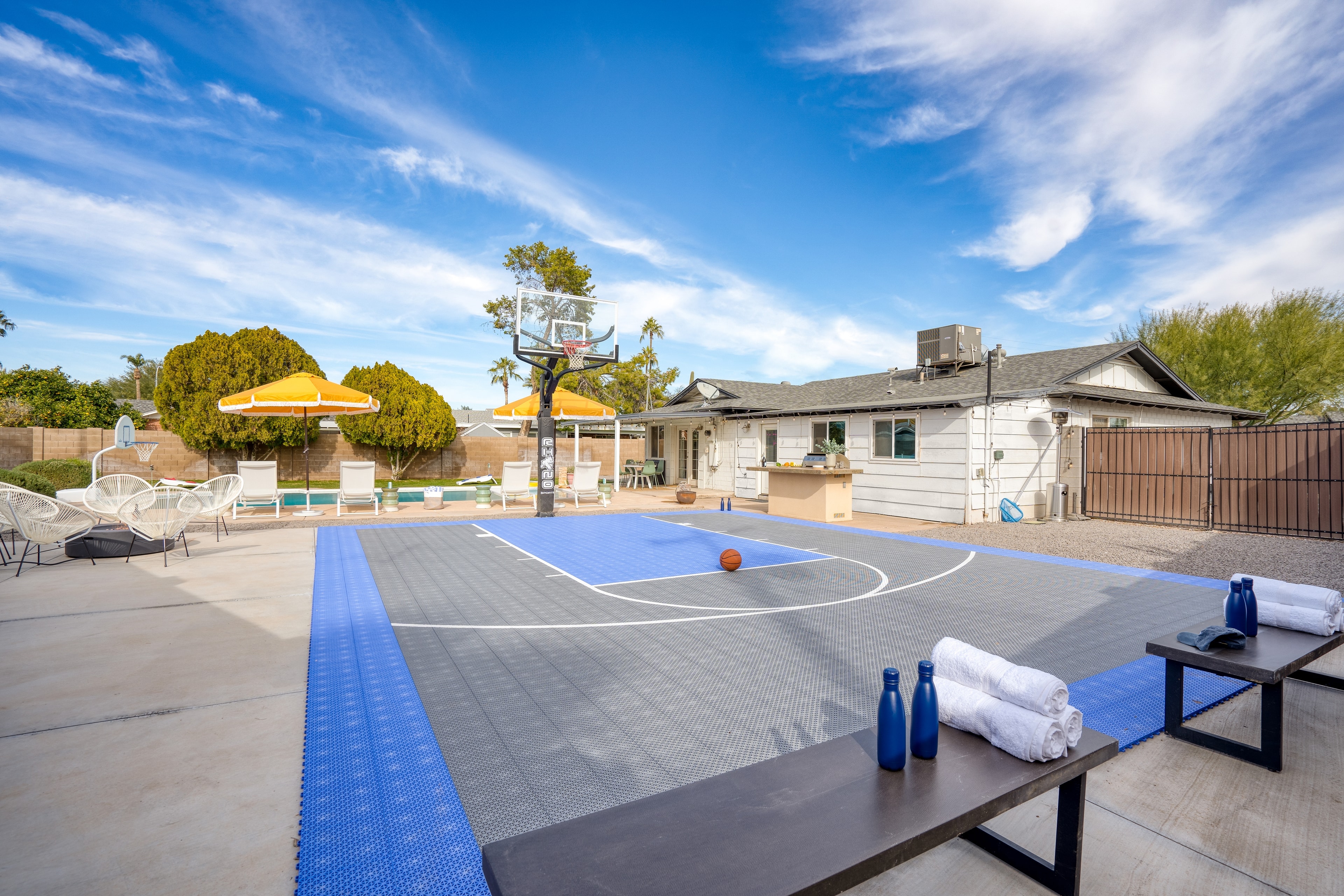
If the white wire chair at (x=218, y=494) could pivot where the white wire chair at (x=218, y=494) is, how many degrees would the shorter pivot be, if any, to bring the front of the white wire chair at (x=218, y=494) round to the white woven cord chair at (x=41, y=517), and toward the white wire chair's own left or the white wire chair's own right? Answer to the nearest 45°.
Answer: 0° — it already faces it

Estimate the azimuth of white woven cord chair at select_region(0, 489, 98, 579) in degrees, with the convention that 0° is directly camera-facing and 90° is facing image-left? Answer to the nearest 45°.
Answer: approximately 225°

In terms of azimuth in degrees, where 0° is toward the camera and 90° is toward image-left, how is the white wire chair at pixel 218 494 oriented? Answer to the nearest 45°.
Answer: approximately 45°

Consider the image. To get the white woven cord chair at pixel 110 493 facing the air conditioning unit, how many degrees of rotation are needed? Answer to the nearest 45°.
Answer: approximately 90° to its left

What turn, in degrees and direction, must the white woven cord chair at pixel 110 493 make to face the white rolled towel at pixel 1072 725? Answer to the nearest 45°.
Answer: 0° — it already faces it

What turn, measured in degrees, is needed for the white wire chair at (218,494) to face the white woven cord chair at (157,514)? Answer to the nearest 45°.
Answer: approximately 45° to its left

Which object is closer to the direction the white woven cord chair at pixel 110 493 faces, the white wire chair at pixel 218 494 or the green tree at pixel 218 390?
the white wire chair

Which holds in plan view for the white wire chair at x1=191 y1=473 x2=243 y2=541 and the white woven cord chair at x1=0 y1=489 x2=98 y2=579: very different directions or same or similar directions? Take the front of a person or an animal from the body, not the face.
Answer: very different directions

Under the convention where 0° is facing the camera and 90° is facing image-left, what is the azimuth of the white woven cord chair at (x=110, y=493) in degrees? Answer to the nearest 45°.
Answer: approximately 0°

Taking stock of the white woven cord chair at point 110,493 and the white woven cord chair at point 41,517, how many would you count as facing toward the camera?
1
